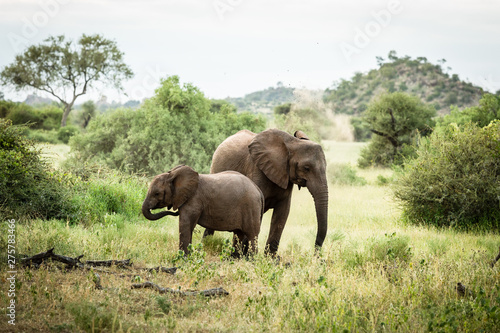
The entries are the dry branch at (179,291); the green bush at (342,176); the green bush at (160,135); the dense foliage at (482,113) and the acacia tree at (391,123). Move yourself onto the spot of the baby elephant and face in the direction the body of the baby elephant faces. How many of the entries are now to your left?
1

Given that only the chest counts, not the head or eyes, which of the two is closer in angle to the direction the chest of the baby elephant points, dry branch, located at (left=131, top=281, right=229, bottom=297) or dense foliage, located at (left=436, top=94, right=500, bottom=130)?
the dry branch

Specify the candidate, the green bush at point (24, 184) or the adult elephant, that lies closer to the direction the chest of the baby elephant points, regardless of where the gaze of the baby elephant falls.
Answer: the green bush

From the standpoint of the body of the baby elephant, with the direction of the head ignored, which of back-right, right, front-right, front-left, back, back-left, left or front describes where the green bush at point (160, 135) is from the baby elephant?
right

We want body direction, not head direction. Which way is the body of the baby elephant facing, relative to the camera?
to the viewer's left

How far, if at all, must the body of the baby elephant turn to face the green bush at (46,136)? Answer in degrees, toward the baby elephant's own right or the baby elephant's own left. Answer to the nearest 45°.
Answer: approximately 90° to the baby elephant's own right

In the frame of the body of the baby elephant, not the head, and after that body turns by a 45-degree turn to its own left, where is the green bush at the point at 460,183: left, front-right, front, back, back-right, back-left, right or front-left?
back

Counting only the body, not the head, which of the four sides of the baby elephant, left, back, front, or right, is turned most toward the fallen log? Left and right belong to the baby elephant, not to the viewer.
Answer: front

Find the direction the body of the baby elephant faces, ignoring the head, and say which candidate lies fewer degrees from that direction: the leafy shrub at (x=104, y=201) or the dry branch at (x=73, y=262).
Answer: the dry branch

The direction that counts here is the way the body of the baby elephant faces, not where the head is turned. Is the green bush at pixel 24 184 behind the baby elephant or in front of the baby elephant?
in front

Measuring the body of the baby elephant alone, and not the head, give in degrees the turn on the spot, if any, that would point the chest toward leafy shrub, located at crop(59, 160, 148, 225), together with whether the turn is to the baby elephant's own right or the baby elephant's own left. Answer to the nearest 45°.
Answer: approximately 45° to the baby elephant's own right

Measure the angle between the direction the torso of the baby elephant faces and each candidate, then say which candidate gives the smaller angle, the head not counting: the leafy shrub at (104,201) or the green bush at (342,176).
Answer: the leafy shrub

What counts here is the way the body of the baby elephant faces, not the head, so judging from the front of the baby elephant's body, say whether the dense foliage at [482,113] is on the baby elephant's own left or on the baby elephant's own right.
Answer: on the baby elephant's own right

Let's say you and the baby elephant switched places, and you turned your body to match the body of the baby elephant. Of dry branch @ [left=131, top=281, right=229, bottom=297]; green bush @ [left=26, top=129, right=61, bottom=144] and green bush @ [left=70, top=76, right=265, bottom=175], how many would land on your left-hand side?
1

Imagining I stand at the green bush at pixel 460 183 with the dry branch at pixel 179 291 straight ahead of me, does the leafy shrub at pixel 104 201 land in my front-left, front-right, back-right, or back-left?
front-right

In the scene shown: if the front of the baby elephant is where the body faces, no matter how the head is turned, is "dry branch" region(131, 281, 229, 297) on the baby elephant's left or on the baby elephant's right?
on the baby elephant's left

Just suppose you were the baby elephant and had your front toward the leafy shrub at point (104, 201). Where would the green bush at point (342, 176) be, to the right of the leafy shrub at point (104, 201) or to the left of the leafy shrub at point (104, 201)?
right
